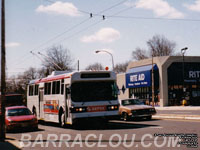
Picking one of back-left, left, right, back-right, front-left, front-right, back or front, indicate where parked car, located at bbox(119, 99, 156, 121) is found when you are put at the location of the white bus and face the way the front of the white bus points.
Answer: left

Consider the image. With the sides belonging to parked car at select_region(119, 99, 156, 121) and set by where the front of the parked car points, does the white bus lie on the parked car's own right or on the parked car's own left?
on the parked car's own right

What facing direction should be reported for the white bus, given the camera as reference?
facing the viewer and to the right of the viewer

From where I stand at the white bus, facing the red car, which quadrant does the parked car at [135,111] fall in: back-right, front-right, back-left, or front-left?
back-left

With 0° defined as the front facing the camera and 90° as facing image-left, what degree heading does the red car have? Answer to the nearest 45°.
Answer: approximately 315°

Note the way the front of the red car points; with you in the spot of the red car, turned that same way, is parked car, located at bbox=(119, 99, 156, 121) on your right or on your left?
on your left

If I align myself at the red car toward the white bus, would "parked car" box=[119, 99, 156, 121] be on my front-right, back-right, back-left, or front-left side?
front-right

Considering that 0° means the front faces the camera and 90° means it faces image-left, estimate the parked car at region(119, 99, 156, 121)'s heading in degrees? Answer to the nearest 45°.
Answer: approximately 315°
